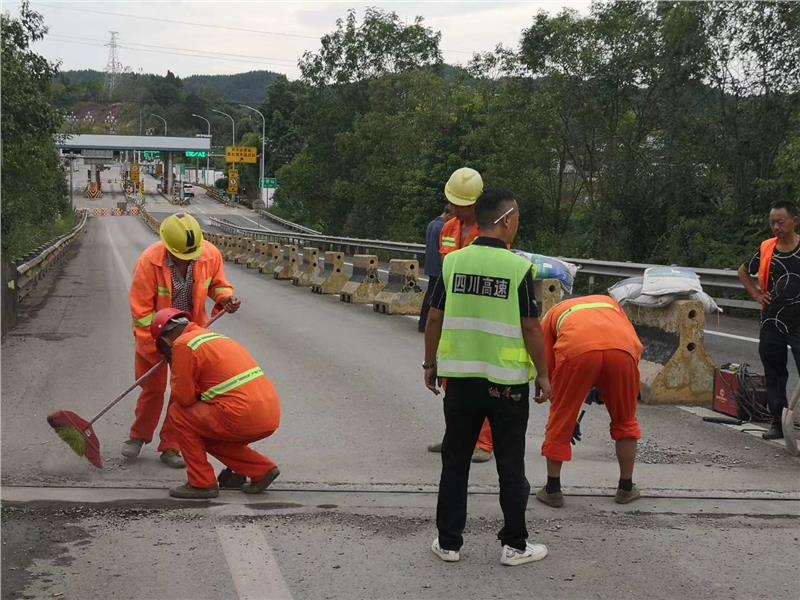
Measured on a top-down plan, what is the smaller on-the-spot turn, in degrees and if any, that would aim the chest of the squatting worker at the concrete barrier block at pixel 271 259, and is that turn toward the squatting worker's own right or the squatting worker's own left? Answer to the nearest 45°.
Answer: approximately 90° to the squatting worker's own right

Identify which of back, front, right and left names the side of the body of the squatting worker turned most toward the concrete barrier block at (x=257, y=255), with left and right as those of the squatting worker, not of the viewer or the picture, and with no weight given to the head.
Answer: right

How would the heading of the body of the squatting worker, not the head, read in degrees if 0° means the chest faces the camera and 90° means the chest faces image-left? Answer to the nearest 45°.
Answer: approximately 90°

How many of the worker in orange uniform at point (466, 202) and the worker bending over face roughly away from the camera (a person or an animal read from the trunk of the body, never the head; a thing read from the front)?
1

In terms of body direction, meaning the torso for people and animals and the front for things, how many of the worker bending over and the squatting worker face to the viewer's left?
1

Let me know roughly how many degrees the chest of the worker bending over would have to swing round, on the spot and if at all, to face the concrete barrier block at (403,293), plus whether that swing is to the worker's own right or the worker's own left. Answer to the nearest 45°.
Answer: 0° — they already face it

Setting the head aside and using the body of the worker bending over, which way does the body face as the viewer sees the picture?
away from the camera

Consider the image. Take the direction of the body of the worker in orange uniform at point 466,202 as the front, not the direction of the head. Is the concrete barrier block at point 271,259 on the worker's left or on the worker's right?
on the worker's right

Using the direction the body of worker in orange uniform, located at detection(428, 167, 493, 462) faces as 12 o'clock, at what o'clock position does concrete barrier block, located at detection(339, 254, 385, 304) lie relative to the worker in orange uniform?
The concrete barrier block is roughly at 4 o'clock from the worker in orange uniform.

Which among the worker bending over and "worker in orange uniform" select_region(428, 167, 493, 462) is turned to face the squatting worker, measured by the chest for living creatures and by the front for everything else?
the worker in orange uniform

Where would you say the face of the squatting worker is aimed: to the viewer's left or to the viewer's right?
to the viewer's left

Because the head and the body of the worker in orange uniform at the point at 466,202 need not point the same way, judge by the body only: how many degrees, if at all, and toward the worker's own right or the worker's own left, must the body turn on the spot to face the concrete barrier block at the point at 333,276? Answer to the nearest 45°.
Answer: approximately 135° to the worker's own right

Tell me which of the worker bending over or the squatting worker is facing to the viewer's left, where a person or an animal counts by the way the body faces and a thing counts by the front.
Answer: the squatting worker

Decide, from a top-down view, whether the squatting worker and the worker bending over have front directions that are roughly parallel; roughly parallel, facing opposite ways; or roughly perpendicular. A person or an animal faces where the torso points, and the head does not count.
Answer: roughly perpendicular
